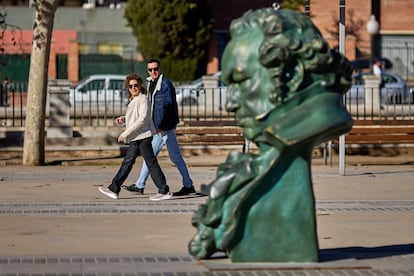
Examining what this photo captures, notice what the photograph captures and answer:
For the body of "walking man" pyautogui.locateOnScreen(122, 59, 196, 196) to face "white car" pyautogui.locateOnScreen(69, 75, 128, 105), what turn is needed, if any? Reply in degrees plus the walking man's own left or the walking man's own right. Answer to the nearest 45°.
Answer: approximately 90° to the walking man's own right

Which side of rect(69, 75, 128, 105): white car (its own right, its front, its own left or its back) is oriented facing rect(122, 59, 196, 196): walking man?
left

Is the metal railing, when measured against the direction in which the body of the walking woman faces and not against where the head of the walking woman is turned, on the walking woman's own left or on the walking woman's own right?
on the walking woman's own right

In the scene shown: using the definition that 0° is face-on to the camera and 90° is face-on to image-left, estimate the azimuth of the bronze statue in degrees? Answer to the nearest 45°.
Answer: approximately 90°

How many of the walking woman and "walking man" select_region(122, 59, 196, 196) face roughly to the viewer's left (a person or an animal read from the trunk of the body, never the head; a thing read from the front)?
2

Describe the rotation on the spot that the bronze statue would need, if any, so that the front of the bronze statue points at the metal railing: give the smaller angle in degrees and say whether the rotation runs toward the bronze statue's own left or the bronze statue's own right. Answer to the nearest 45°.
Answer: approximately 90° to the bronze statue's own right

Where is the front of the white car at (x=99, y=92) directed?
to the viewer's left

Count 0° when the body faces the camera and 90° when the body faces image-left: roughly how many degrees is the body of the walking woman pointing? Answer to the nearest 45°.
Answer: approximately 90°

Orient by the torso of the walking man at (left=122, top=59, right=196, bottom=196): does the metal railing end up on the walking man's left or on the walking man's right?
on the walking man's right

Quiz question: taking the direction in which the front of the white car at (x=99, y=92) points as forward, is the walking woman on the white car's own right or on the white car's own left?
on the white car's own left

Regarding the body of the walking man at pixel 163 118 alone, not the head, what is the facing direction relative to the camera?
to the viewer's left
